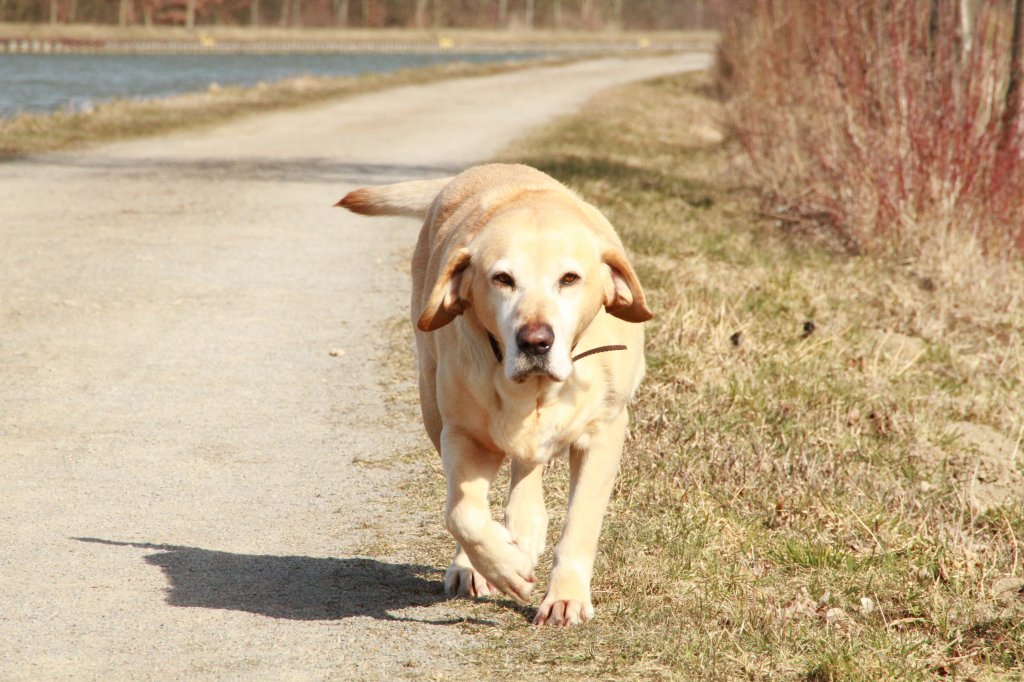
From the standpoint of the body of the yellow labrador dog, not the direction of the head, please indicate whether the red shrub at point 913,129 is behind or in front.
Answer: behind

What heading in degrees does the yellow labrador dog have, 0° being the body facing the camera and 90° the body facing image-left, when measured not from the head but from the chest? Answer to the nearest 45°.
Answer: approximately 0°
